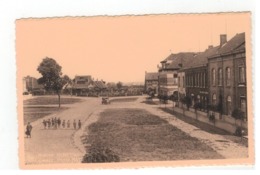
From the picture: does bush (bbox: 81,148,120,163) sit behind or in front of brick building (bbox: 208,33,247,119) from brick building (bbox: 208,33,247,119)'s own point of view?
in front

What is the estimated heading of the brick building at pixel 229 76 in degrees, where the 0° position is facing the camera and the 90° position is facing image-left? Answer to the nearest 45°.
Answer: approximately 45°

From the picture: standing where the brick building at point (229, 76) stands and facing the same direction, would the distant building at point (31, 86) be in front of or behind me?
in front

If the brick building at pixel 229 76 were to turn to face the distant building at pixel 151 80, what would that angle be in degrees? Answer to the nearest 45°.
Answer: approximately 45° to its right

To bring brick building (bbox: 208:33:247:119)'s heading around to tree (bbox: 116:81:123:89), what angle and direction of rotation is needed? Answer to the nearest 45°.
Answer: approximately 45° to its right
